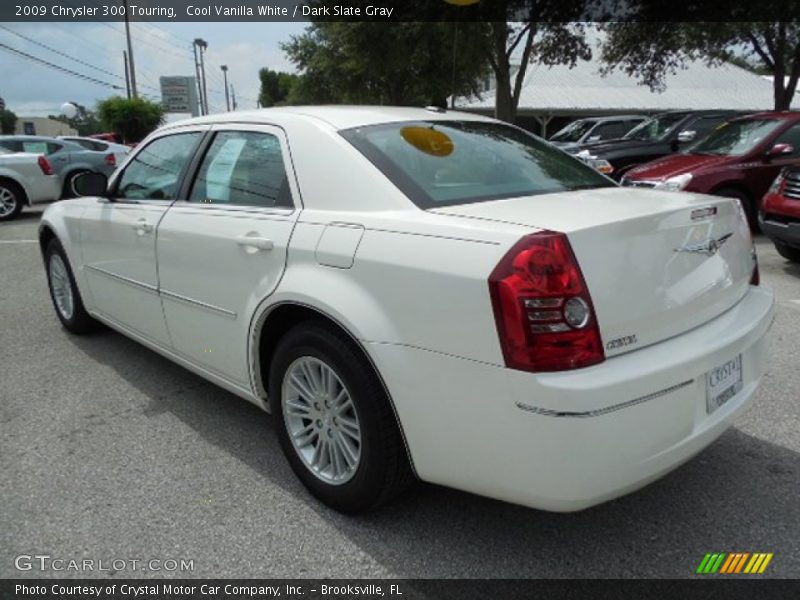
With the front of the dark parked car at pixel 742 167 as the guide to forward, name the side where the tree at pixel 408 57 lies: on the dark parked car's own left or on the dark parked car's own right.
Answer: on the dark parked car's own right

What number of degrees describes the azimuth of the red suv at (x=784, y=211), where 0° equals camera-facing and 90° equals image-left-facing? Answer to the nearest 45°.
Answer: approximately 45°

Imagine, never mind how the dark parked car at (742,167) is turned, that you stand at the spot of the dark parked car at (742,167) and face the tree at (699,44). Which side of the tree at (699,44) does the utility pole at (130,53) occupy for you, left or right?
left

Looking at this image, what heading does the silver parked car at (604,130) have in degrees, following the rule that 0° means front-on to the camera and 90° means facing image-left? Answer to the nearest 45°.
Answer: approximately 45°

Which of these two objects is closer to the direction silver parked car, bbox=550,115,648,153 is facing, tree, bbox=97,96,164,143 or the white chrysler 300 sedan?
the white chrysler 300 sedan

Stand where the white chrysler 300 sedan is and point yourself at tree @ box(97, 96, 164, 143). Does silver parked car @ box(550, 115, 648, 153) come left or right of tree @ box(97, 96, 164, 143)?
right

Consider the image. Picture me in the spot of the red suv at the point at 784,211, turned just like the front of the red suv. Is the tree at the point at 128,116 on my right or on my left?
on my right

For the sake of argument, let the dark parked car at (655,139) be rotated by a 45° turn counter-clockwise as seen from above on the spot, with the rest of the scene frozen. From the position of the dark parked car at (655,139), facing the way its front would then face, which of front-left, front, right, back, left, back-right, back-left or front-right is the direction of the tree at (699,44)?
back

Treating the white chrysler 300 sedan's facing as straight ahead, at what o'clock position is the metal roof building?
The metal roof building is roughly at 2 o'clock from the white chrysler 300 sedan.
